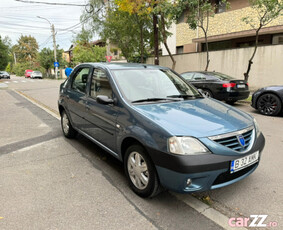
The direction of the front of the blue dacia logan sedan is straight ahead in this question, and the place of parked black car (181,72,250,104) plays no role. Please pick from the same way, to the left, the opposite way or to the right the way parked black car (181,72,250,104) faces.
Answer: the opposite way

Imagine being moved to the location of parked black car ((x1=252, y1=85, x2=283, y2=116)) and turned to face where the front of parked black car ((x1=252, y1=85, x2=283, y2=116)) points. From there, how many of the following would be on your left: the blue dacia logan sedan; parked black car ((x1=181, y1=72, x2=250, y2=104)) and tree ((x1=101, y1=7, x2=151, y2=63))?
1

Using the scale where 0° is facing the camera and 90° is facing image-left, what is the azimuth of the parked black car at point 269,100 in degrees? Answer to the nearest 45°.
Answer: approximately 90°

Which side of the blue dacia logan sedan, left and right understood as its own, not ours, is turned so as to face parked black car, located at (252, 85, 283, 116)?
left

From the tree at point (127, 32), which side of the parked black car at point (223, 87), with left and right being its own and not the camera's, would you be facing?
front

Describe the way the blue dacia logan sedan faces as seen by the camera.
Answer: facing the viewer and to the right of the viewer

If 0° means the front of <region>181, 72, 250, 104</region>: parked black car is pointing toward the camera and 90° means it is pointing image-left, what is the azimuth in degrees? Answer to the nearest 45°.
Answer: approximately 135°

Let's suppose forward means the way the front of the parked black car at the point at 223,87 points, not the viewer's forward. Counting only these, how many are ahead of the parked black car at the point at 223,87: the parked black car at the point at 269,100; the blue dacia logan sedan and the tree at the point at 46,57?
1
